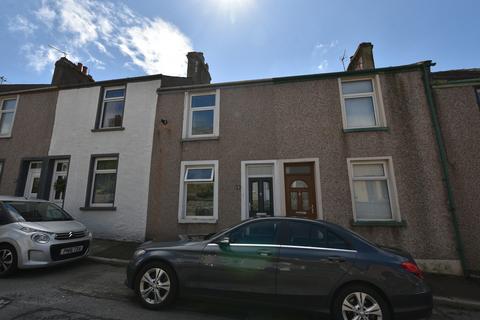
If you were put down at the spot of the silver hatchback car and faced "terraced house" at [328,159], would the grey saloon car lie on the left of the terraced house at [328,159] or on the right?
right

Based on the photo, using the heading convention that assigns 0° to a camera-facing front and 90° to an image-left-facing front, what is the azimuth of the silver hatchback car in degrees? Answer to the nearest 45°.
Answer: approximately 315°

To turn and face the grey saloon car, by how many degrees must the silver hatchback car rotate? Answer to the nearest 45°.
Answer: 0° — it already faces it

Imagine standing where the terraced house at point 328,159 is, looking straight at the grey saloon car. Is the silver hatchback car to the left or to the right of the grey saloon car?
right
